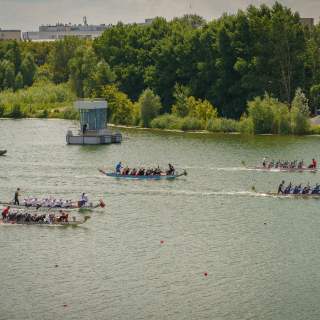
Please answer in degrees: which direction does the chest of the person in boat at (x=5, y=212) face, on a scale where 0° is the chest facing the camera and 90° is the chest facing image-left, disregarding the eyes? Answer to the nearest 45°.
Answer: approximately 270°
